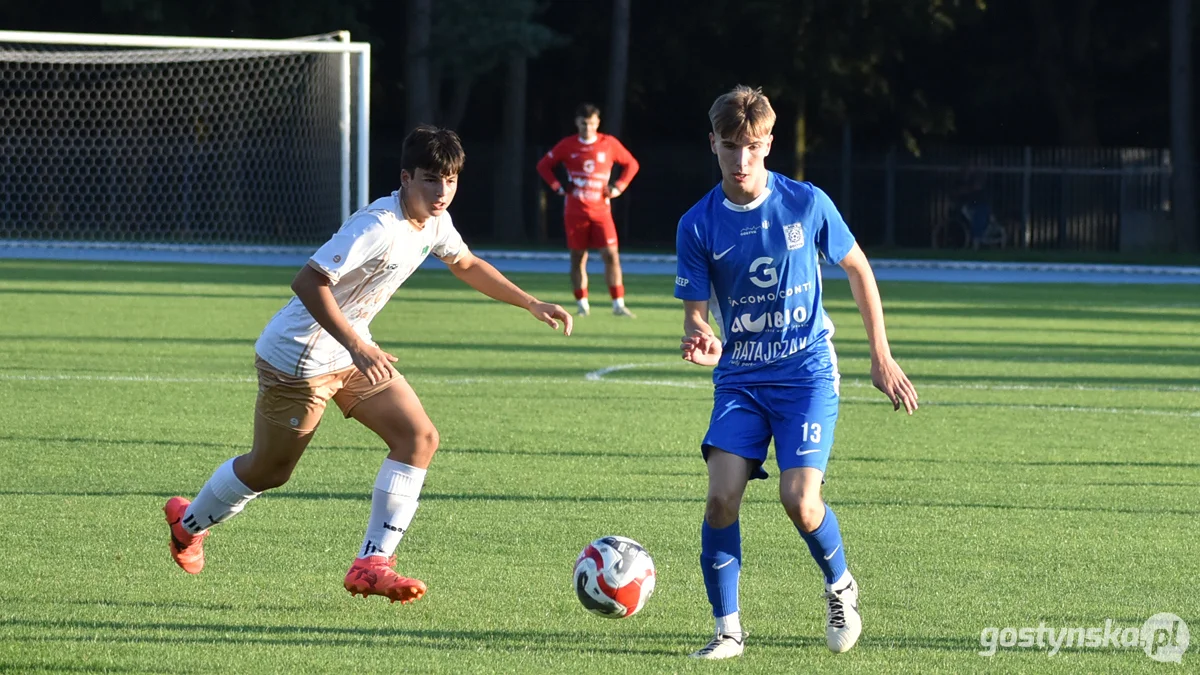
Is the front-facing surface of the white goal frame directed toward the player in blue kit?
yes

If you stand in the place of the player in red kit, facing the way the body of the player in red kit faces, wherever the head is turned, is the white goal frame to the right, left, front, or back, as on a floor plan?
back

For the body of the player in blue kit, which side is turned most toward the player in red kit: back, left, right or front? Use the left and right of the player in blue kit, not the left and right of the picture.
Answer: back

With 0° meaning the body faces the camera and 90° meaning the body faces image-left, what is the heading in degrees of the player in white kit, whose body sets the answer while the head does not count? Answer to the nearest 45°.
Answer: approximately 315°

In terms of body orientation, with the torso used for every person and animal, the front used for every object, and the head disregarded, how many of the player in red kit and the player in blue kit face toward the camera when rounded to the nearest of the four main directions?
2

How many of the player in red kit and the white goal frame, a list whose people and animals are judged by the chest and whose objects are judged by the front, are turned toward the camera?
2

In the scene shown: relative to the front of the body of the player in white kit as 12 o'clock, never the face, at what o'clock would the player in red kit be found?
The player in red kit is roughly at 8 o'clock from the player in white kit.

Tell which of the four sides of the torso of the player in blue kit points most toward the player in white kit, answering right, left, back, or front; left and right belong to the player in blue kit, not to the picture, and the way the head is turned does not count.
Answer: right

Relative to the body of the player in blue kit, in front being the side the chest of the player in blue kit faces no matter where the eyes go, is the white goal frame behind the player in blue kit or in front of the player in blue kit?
behind

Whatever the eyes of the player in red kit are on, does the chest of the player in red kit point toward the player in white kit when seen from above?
yes
